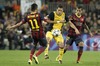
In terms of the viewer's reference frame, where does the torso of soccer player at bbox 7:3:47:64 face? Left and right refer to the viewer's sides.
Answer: facing away from the viewer and to the right of the viewer

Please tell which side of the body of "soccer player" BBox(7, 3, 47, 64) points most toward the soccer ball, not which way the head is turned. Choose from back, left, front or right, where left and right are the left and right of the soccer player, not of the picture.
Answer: right

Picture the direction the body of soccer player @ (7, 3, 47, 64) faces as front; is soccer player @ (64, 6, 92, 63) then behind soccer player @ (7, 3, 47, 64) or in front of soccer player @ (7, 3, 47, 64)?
in front
